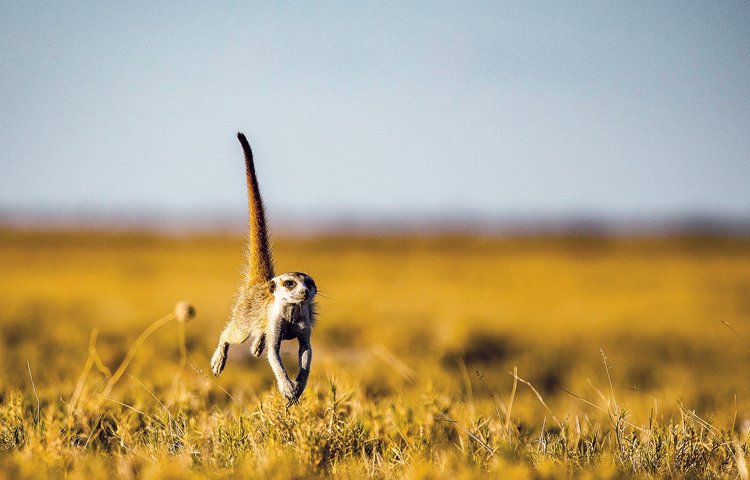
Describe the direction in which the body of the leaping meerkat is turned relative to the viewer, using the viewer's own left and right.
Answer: facing the viewer and to the right of the viewer
